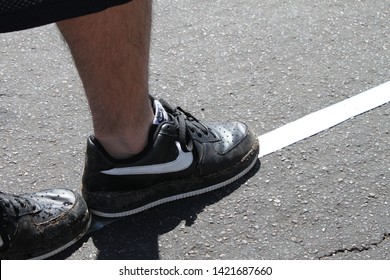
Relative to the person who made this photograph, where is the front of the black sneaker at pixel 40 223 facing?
facing away from the viewer and to the right of the viewer
